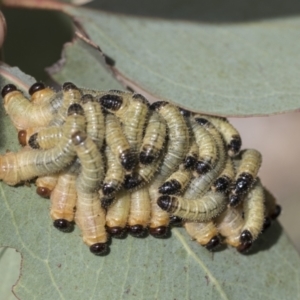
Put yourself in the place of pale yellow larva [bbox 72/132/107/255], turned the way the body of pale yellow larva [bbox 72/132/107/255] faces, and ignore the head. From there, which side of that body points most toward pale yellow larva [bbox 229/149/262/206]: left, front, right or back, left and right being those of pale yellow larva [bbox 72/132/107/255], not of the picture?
left

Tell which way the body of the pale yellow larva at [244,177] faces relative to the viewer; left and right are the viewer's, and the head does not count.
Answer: facing the viewer and to the left of the viewer

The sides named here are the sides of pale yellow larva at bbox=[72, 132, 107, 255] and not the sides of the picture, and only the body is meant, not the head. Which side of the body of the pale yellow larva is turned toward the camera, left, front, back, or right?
front

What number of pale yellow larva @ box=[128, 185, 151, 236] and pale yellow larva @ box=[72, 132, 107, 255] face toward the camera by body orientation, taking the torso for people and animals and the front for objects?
2

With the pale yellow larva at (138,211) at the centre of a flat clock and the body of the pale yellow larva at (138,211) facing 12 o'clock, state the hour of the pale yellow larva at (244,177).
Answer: the pale yellow larva at (244,177) is roughly at 8 o'clock from the pale yellow larva at (138,211).

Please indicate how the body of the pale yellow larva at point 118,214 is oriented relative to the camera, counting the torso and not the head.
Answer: toward the camera

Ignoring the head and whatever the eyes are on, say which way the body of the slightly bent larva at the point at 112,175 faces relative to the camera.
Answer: toward the camera

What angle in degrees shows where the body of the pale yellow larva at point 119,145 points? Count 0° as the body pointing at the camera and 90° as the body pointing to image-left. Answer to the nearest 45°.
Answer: approximately 315°
